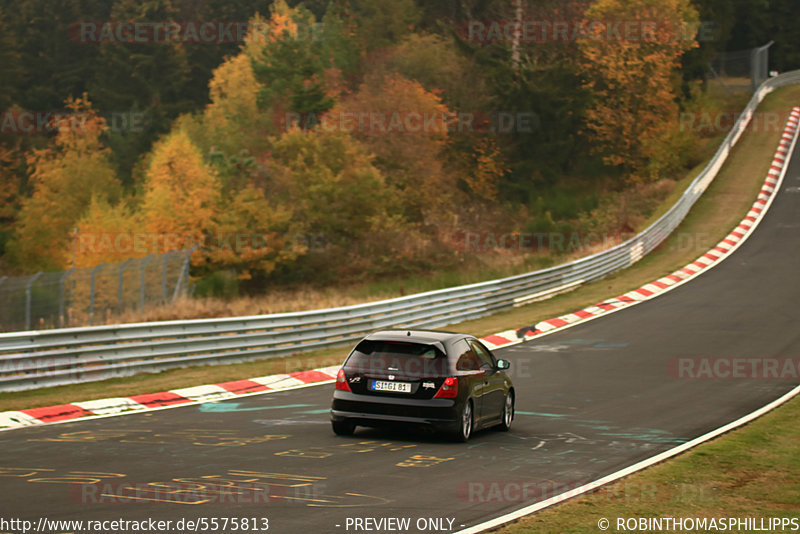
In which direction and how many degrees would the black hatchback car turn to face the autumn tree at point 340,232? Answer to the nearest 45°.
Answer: approximately 45° to its left

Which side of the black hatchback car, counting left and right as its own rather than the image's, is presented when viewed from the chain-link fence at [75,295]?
left

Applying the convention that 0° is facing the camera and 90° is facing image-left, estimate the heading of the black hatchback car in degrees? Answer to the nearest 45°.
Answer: approximately 225°
